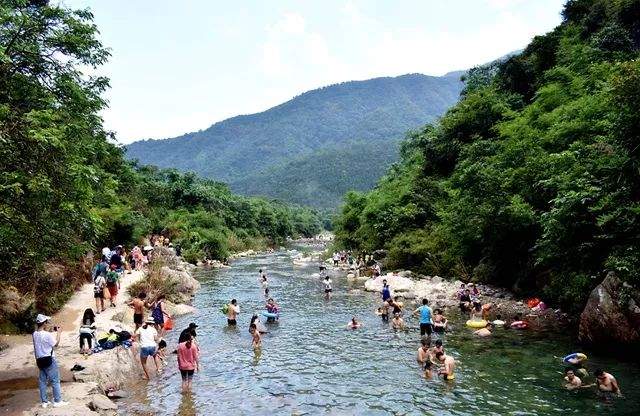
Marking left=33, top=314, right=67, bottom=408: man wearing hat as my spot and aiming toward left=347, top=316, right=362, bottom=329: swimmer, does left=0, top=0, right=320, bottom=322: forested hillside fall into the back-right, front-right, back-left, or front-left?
front-left

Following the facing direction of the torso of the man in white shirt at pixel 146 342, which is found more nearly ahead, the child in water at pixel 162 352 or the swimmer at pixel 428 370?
the child in water

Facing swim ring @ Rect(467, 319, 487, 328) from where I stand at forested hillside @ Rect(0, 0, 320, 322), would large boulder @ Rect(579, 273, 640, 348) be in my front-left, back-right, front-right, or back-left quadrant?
front-right
